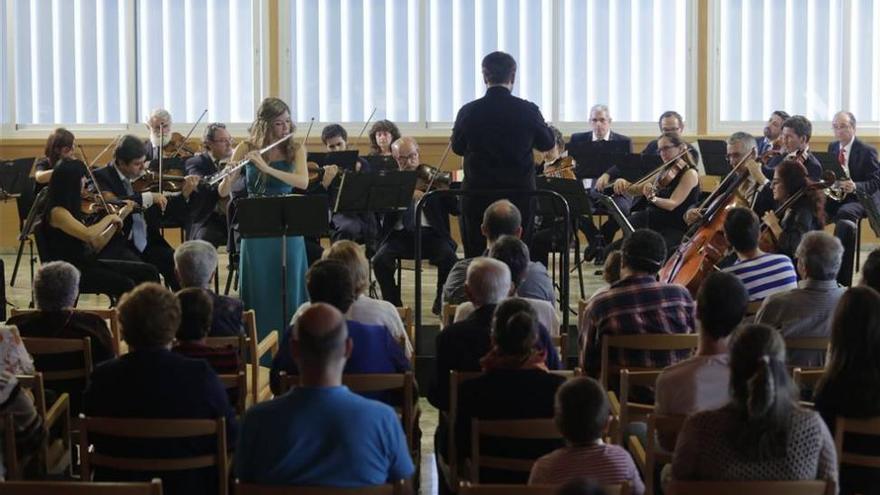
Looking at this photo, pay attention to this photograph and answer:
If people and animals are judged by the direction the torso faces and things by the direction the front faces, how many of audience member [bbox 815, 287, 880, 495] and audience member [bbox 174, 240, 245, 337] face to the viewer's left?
0

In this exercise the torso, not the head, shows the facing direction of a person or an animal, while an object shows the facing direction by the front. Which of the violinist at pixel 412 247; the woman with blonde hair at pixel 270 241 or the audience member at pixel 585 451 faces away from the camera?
the audience member

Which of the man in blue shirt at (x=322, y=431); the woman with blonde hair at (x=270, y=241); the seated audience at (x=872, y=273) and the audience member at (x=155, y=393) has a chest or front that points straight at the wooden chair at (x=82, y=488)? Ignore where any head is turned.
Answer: the woman with blonde hair

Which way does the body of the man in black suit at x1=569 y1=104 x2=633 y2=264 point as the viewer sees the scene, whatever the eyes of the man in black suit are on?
toward the camera

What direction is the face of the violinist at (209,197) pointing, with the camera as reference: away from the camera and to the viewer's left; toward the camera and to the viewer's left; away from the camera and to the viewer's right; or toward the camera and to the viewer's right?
toward the camera and to the viewer's right

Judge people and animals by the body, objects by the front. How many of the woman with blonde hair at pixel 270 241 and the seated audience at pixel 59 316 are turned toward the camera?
1

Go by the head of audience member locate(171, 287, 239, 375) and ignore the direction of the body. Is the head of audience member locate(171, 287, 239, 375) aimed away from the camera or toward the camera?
away from the camera

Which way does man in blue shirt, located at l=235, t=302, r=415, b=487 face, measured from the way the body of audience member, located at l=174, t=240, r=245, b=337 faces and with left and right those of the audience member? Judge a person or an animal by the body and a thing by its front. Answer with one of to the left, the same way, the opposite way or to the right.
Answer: the same way

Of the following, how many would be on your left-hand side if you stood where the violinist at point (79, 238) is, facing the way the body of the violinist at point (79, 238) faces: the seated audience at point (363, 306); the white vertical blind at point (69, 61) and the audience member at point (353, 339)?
1

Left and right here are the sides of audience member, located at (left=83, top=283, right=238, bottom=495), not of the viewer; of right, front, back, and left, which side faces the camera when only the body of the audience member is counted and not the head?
back

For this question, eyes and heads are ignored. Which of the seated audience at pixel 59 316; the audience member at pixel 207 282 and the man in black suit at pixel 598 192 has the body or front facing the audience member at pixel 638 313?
the man in black suit

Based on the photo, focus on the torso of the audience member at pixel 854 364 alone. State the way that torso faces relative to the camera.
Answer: away from the camera

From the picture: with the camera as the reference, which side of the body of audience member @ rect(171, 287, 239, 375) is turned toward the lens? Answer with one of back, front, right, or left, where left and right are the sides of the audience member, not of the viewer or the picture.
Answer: back

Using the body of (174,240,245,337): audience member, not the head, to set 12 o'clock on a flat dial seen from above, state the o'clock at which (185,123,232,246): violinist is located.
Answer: The violinist is roughly at 12 o'clock from the audience member.

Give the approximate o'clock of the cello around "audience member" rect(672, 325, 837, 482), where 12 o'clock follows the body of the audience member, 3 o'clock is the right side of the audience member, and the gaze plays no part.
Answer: The cello is roughly at 12 o'clock from the audience member.

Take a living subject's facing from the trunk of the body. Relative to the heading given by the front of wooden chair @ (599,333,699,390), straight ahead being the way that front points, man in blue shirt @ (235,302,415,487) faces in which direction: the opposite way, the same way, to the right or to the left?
the same way

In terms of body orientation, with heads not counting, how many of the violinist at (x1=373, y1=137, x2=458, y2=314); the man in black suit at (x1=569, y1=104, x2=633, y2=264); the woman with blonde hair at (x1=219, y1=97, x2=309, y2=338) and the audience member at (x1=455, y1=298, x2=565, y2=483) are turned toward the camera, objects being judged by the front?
3

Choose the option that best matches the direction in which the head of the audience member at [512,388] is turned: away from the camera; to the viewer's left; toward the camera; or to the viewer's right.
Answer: away from the camera

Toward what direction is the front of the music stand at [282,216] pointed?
away from the camera

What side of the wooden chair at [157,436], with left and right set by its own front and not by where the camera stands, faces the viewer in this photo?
back

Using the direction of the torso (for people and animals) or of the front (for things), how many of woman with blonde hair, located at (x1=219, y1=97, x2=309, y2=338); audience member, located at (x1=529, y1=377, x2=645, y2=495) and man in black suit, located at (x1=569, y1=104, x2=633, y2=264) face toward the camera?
2

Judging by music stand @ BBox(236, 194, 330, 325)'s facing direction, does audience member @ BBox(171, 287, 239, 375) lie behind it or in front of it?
behind

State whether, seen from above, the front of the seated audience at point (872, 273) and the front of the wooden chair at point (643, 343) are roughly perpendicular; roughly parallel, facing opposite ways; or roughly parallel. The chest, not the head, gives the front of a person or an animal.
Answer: roughly parallel

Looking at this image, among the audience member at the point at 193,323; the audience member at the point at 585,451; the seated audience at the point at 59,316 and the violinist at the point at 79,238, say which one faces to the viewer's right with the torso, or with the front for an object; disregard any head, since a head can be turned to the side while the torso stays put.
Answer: the violinist
